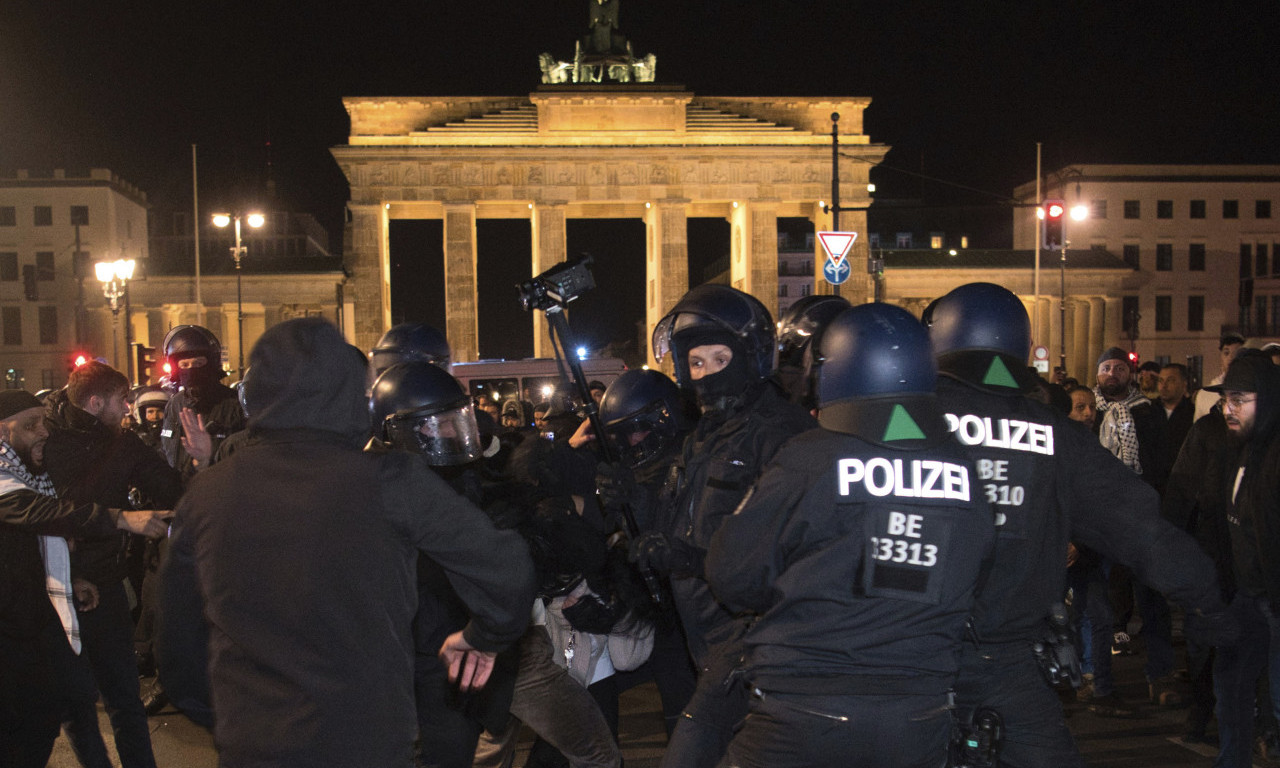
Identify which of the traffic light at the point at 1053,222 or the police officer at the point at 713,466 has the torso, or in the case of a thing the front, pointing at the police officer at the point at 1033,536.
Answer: the traffic light

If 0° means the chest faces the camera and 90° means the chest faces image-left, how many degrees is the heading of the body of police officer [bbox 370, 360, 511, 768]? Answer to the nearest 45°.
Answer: approximately 315°

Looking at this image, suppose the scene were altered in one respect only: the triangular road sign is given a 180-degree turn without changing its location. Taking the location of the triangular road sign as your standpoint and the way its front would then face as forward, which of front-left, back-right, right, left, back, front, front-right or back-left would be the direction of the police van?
front-left

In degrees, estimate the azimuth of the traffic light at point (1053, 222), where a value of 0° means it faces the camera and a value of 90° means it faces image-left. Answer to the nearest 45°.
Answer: approximately 0°

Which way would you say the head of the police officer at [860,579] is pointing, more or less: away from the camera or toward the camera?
away from the camera

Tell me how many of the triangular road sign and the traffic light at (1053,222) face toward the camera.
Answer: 2

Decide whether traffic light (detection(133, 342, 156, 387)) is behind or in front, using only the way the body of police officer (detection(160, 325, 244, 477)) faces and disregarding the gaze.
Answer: behind

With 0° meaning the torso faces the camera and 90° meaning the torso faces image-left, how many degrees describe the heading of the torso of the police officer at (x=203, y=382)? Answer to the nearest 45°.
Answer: approximately 0°

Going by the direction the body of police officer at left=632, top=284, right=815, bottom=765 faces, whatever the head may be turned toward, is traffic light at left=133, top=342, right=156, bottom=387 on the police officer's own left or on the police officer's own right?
on the police officer's own right

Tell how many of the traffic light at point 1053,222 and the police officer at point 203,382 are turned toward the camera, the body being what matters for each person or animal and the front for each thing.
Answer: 2
